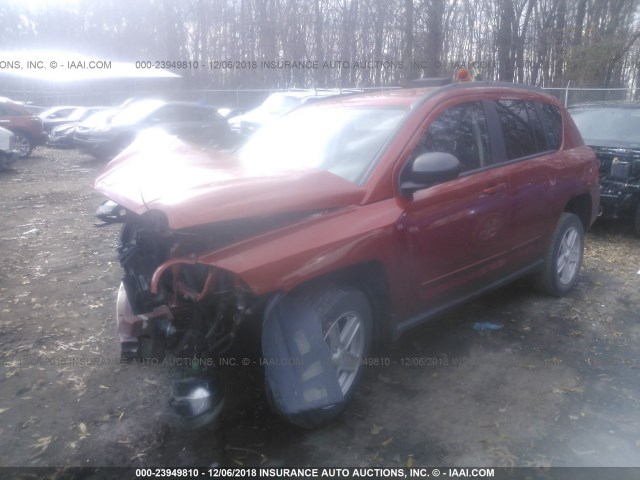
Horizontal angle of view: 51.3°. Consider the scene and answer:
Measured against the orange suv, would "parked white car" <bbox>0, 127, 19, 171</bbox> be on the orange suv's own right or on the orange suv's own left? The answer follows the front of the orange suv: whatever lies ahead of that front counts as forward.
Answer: on the orange suv's own right

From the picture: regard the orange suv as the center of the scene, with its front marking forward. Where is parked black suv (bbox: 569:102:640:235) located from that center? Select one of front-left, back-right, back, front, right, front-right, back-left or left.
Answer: back

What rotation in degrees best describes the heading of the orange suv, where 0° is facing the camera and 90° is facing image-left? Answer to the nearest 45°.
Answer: approximately 45°
